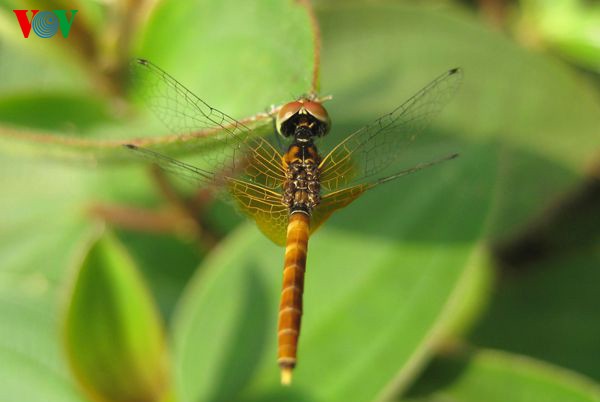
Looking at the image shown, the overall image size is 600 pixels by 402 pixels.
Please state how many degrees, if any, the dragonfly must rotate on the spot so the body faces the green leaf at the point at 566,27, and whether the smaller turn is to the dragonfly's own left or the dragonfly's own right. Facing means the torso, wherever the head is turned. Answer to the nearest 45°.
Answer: approximately 45° to the dragonfly's own right

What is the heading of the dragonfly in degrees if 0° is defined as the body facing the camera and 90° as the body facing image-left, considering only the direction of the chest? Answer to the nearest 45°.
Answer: approximately 180°
